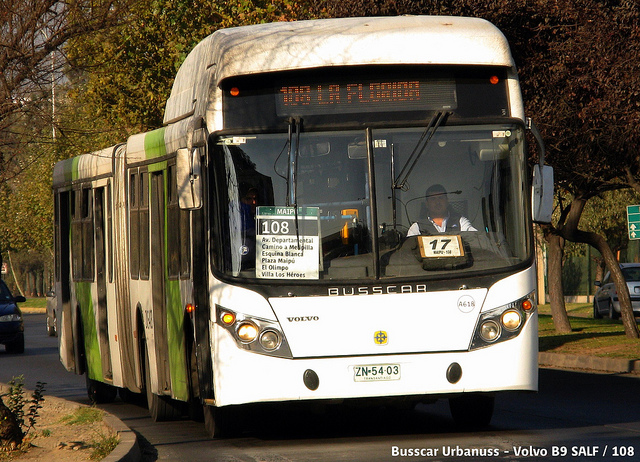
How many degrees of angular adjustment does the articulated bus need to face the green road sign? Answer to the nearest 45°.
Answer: approximately 135° to its left

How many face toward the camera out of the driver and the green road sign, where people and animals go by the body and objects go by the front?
2

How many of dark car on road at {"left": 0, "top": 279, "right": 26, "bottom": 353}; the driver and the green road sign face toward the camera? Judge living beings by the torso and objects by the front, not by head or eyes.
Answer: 3

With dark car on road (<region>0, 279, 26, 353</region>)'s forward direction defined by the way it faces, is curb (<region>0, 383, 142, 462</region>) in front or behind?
in front

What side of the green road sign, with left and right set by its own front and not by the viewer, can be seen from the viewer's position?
front

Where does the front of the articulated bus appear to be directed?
toward the camera

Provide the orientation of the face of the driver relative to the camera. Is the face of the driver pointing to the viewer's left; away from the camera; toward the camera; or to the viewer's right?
toward the camera

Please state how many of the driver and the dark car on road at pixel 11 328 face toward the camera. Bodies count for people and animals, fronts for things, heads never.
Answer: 2

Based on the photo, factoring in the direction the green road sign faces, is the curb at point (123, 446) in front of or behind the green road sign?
in front

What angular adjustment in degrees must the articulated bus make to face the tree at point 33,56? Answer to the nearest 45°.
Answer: approximately 135° to its right

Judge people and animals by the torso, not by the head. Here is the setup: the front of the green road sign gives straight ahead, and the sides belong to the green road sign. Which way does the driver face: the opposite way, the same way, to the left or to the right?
the same way

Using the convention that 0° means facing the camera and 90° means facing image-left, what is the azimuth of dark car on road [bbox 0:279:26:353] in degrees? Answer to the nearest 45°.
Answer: approximately 0°

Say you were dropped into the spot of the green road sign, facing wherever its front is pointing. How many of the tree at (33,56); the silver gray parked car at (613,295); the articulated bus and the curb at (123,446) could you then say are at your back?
0
